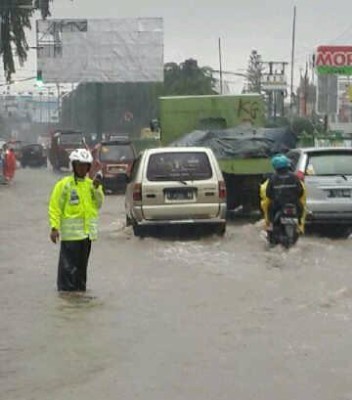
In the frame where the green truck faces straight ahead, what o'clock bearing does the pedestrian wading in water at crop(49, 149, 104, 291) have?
The pedestrian wading in water is roughly at 6 o'clock from the green truck.

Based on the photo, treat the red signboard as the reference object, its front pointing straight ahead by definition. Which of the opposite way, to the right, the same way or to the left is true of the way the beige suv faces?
the opposite way

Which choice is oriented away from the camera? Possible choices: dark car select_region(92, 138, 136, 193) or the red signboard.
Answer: the dark car

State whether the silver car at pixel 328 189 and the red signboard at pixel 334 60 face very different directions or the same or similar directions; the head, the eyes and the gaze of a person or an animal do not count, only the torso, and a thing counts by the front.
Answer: very different directions

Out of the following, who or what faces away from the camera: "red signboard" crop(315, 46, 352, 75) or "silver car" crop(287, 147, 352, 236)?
the silver car

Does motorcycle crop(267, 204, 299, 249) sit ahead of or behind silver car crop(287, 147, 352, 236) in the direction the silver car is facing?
behind

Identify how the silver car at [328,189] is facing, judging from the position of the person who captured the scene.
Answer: facing away from the viewer
